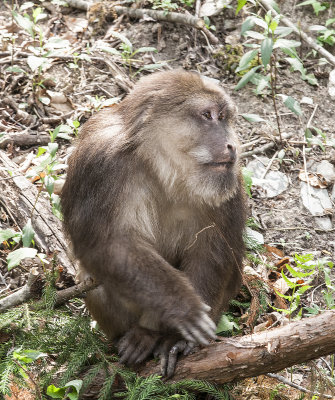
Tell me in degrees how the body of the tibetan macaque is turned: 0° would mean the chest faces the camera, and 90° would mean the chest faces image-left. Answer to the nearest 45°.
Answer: approximately 315°

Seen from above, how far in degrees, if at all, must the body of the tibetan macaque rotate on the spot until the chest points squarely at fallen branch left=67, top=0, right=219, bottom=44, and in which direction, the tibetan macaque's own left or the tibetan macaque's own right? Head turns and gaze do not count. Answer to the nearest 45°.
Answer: approximately 135° to the tibetan macaque's own left

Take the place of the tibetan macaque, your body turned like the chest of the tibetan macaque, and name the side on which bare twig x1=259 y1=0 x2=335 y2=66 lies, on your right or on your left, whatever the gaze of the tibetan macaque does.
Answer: on your left

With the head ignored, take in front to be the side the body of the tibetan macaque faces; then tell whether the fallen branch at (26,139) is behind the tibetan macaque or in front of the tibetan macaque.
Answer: behind

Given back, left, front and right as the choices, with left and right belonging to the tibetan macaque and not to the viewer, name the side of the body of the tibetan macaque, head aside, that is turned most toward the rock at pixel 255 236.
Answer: left

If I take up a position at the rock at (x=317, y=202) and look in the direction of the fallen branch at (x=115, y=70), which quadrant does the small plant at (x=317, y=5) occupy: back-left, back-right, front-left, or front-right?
front-right

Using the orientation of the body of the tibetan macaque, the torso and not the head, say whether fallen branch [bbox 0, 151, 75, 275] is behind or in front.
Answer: behind

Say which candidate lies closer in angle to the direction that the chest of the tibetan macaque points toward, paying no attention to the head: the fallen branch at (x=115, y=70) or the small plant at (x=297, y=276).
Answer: the small plant

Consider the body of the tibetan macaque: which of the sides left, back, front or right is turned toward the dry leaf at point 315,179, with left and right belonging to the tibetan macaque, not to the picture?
left

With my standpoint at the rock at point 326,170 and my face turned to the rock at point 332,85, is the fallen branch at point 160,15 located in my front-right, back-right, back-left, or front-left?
front-left

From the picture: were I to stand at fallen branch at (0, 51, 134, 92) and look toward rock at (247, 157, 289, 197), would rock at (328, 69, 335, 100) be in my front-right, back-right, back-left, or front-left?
front-left

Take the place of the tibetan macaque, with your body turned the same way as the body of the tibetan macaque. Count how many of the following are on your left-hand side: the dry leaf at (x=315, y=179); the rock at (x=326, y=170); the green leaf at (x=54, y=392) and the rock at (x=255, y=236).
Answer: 3

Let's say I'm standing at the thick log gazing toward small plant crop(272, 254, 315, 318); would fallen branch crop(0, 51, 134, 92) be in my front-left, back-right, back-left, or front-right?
front-left

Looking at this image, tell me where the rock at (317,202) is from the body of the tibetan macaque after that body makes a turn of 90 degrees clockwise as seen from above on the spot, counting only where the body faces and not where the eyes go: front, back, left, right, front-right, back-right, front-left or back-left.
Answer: back
